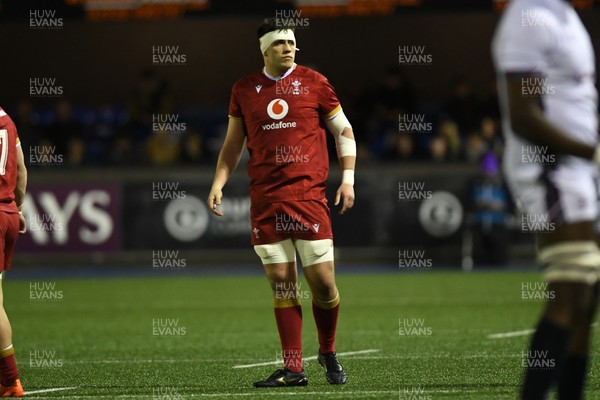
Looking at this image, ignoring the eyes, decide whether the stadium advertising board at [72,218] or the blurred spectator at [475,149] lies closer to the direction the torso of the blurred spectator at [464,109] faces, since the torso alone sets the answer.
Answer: the blurred spectator

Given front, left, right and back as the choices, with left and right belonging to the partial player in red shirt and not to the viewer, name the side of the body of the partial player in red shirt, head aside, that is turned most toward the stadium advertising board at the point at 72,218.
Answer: front

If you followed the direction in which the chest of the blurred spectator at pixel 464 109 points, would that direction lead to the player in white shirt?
yes

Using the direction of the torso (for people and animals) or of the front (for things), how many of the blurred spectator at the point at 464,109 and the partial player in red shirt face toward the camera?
1

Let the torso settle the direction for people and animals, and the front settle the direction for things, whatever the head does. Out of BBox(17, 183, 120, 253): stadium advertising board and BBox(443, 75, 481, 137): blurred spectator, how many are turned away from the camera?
0

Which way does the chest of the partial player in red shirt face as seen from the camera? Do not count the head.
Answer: away from the camera

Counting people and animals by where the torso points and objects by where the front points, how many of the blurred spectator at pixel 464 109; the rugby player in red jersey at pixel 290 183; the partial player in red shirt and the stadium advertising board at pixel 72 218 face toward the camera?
3

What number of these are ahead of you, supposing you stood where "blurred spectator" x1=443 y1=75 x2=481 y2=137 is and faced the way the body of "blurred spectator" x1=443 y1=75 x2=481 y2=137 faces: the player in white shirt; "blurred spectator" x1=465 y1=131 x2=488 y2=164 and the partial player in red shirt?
3
